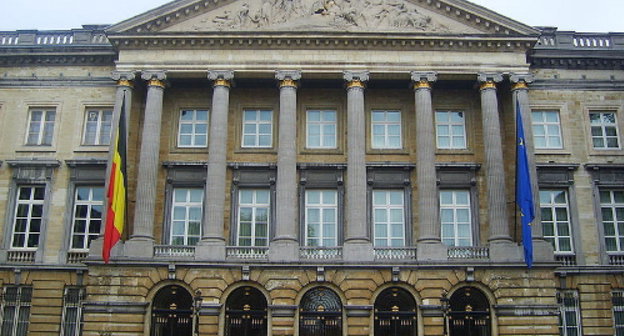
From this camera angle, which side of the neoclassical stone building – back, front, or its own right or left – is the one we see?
front
